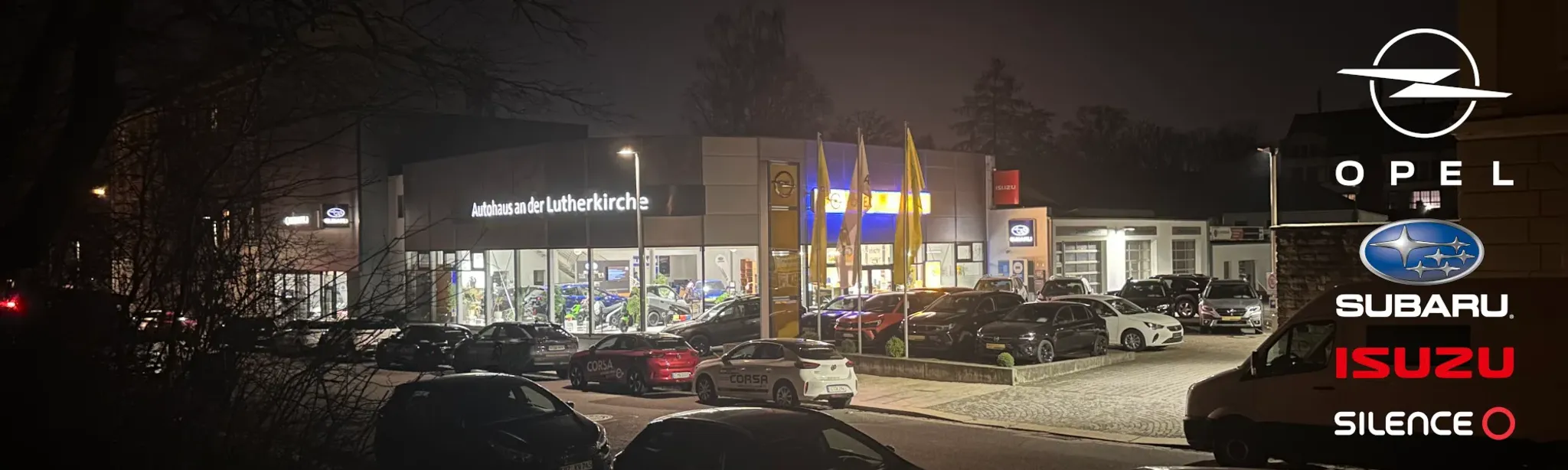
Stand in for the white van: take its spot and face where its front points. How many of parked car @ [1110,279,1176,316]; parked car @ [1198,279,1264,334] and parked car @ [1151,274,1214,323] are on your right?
3

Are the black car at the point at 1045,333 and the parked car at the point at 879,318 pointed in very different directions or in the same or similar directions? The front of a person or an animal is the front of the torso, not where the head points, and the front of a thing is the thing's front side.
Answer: same or similar directions

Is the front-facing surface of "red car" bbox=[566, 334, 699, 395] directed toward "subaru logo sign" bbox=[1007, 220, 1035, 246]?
no

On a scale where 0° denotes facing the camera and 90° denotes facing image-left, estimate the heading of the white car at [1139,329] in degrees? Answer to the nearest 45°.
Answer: approximately 315°

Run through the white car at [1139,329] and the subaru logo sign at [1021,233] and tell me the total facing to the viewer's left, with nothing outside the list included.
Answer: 0

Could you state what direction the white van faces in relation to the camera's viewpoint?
facing to the left of the viewer

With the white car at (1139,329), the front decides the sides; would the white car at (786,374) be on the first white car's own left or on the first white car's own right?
on the first white car's own right

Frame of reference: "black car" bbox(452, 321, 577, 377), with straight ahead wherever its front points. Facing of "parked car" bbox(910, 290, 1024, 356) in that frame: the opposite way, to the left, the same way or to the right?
to the left

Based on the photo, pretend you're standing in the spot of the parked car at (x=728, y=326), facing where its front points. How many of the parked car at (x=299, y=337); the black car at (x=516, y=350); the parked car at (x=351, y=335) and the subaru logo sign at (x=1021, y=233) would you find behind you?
1

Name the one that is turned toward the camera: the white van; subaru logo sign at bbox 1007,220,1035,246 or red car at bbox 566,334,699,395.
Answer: the subaru logo sign
